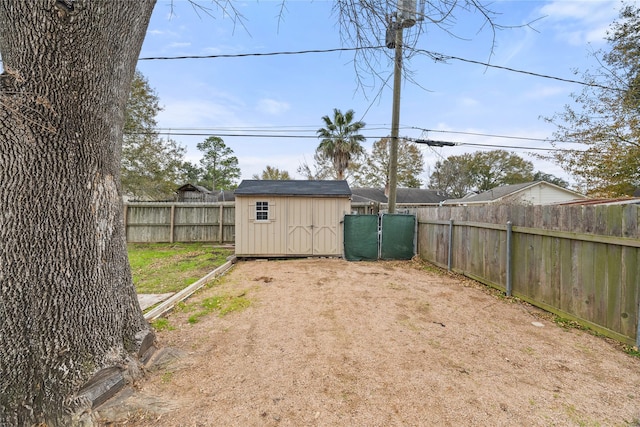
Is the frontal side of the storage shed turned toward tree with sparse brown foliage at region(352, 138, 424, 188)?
no

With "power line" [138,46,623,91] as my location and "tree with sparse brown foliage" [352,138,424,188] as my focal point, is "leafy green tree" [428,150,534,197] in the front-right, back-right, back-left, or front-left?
front-right

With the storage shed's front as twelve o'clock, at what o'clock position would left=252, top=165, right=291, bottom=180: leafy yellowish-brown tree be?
The leafy yellowish-brown tree is roughly at 6 o'clock from the storage shed.

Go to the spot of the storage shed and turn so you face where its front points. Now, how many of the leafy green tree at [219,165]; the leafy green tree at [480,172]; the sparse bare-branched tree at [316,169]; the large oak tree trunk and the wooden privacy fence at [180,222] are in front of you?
1

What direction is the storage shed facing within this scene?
toward the camera

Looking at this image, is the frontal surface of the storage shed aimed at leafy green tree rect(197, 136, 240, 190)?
no

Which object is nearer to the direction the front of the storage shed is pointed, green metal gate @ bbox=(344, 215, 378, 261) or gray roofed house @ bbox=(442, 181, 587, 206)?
the green metal gate

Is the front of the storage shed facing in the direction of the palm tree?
no

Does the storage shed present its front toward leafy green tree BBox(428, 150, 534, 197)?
no

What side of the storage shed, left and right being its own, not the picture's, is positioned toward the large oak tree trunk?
front

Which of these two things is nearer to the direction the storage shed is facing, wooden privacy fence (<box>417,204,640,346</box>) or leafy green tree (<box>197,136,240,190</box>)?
the wooden privacy fence

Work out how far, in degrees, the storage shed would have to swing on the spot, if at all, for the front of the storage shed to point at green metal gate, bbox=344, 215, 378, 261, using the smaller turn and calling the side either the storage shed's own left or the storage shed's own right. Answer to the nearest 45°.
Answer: approximately 90° to the storage shed's own left

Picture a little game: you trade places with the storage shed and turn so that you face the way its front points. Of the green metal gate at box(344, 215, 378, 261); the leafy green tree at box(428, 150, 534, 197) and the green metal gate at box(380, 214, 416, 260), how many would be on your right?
0
